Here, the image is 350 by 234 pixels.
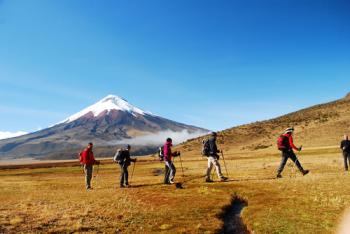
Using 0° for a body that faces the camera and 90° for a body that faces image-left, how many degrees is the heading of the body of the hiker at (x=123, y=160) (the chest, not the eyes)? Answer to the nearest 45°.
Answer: approximately 270°
